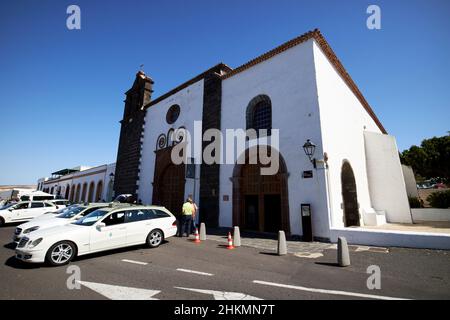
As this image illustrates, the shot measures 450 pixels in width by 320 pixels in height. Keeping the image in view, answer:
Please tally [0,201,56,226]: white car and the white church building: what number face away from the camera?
0

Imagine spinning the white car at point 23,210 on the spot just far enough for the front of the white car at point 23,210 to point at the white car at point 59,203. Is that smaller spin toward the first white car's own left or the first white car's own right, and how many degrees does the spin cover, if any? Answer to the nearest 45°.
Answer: approximately 180°

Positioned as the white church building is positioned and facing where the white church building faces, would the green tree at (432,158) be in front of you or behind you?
behind

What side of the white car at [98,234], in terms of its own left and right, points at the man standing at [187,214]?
back

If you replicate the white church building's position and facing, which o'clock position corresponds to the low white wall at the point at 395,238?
The low white wall is roughly at 9 o'clock from the white church building.

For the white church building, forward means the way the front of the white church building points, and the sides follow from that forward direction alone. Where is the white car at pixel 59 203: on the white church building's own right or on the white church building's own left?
on the white church building's own right

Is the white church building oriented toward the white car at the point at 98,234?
yes

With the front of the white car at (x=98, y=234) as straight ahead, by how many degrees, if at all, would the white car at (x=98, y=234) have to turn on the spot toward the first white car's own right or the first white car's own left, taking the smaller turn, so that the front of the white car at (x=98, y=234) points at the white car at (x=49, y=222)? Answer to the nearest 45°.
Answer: approximately 90° to the first white car's own right

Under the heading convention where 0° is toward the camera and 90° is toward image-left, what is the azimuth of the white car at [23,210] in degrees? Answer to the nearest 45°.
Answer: approximately 45°

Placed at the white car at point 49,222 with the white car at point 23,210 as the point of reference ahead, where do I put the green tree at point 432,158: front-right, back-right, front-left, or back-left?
back-right
